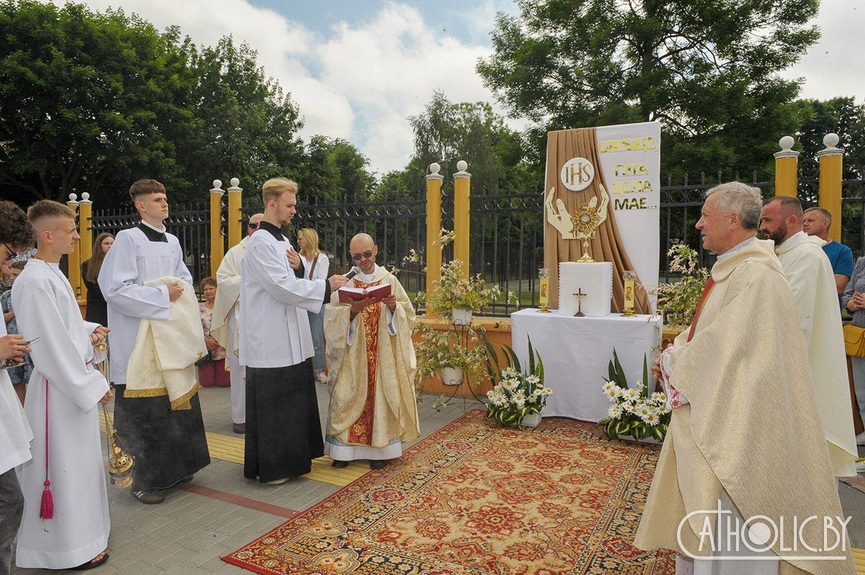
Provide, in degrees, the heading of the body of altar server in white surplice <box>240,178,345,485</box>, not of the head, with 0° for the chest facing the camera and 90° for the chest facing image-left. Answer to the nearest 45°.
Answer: approximately 270°

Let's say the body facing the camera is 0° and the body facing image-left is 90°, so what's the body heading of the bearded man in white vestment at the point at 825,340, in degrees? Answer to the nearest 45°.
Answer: approximately 90°

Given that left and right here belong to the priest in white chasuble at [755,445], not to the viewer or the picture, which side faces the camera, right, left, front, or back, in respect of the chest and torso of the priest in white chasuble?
left

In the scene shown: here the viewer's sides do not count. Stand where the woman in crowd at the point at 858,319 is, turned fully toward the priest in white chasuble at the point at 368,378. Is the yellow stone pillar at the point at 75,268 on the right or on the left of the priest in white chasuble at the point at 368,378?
right

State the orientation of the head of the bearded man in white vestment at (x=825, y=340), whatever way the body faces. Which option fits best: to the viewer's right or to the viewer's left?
to the viewer's left

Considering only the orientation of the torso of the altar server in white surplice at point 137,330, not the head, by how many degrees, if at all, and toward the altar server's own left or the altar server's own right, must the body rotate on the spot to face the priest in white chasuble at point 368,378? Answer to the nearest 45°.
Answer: approximately 45° to the altar server's own left
